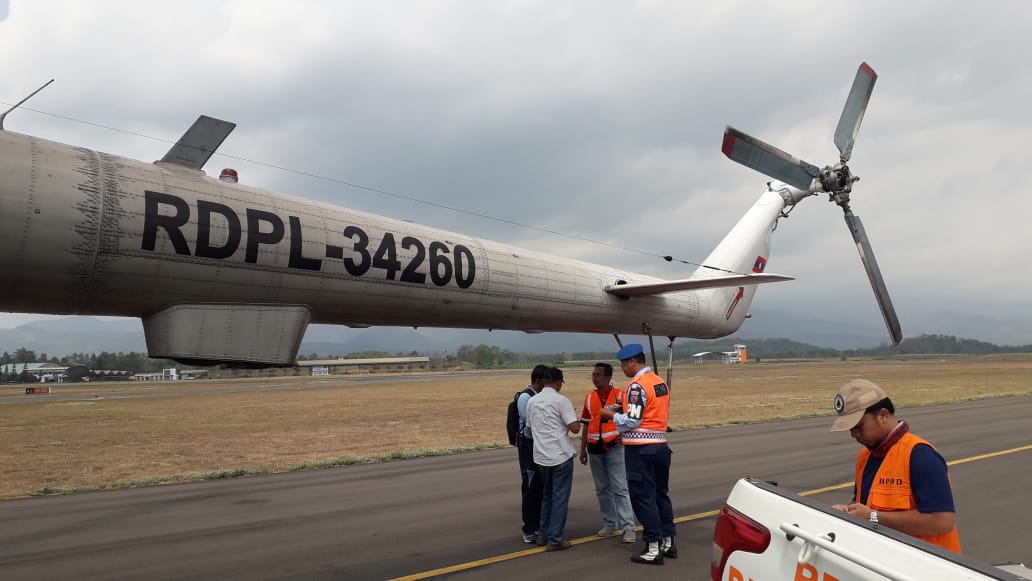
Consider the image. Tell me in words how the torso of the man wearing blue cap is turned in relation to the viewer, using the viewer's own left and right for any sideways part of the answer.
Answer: facing away from the viewer and to the left of the viewer

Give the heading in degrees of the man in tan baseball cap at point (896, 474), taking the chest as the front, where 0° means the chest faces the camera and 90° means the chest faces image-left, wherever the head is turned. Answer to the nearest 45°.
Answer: approximately 45°

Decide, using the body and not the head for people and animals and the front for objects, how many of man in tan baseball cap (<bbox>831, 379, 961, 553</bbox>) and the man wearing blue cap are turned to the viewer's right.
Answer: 0

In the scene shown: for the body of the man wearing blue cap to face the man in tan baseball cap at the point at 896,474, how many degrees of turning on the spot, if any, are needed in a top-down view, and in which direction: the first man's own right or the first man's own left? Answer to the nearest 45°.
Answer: approximately 135° to the first man's own left

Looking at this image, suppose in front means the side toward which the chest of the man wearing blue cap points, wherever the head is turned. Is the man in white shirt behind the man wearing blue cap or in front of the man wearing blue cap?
in front

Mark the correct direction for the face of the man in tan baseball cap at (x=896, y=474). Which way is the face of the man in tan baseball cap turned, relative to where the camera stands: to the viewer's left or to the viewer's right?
to the viewer's left

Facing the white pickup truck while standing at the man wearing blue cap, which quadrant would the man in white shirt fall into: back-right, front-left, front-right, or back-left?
back-right

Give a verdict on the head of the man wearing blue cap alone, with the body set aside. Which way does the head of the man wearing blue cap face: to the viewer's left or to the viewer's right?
to the viewer's left

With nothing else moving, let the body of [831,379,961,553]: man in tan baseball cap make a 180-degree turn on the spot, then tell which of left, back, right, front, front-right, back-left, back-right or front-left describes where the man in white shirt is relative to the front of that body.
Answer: left
